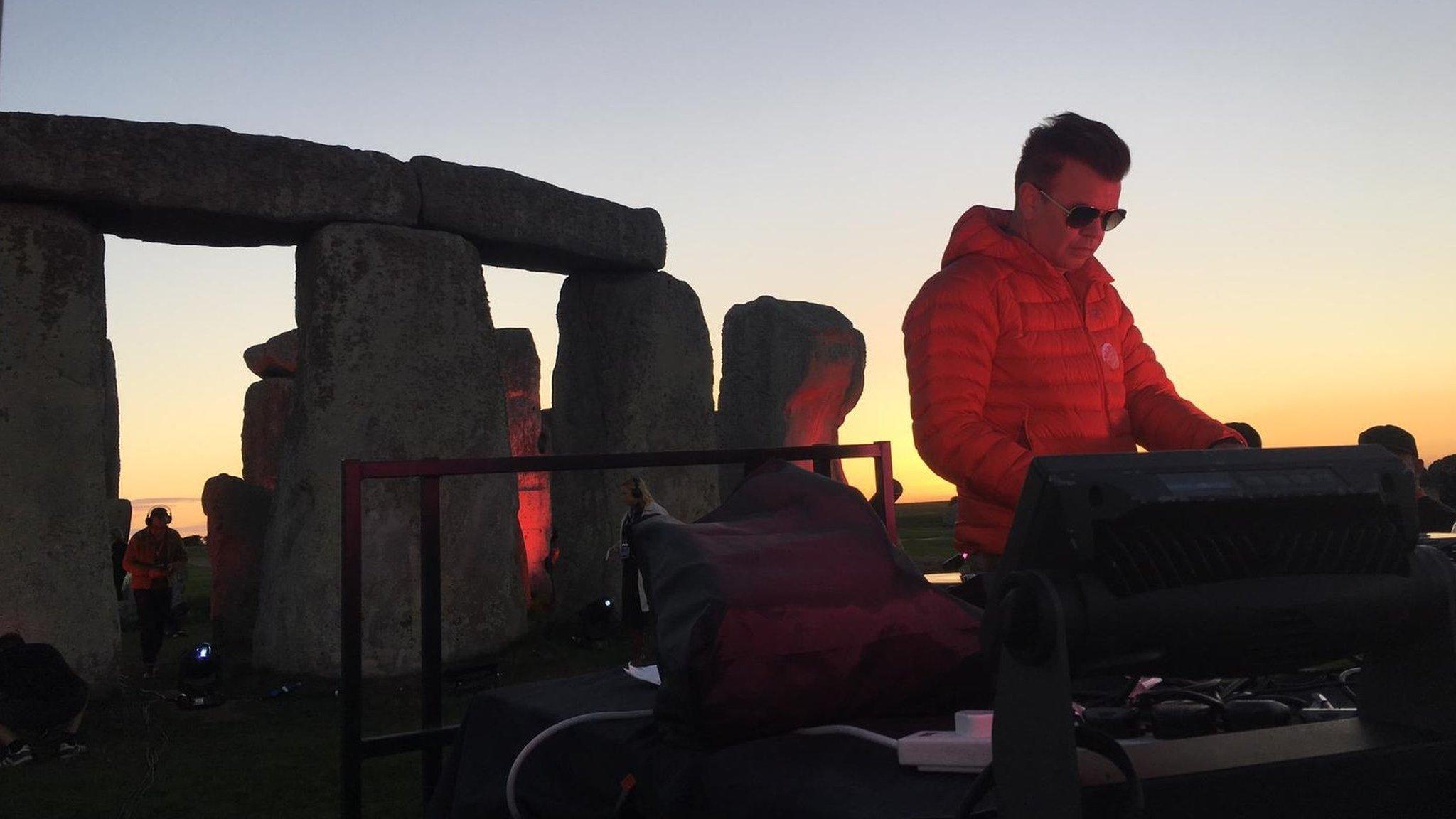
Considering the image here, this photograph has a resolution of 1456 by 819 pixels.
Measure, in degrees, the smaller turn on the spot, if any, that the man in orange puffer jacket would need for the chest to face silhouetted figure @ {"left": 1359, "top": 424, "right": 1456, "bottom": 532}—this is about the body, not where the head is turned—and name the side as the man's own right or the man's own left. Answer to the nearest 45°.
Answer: approximately 90° to the man's own left

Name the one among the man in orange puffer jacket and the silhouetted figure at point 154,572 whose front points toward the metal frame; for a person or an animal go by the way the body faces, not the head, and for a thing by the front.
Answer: the silhouetted figure

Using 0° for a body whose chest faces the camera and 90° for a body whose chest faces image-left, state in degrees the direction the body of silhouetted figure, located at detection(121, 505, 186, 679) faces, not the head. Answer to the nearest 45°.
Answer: approximately 0°

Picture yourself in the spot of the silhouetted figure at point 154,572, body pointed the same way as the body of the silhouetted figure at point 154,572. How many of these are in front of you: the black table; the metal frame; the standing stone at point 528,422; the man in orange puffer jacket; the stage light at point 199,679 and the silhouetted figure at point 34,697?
5

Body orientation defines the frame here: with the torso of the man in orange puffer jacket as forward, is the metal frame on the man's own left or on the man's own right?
on the man's own right

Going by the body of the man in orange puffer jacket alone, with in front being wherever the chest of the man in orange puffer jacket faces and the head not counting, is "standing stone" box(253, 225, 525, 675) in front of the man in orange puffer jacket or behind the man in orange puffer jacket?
behind

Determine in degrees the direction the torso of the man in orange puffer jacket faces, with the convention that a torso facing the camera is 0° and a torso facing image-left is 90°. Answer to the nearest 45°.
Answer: approximately 315°

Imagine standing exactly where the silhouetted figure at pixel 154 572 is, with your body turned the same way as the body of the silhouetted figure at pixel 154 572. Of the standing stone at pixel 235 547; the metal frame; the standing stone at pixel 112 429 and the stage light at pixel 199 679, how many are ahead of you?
2

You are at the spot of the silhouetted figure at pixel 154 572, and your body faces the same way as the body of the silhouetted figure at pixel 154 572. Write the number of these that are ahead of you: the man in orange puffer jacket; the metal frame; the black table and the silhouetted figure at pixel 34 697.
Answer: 4

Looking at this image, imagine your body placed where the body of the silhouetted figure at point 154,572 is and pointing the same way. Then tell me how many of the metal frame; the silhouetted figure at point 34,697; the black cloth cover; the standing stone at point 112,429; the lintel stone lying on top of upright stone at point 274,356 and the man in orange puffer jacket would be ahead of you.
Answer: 4
